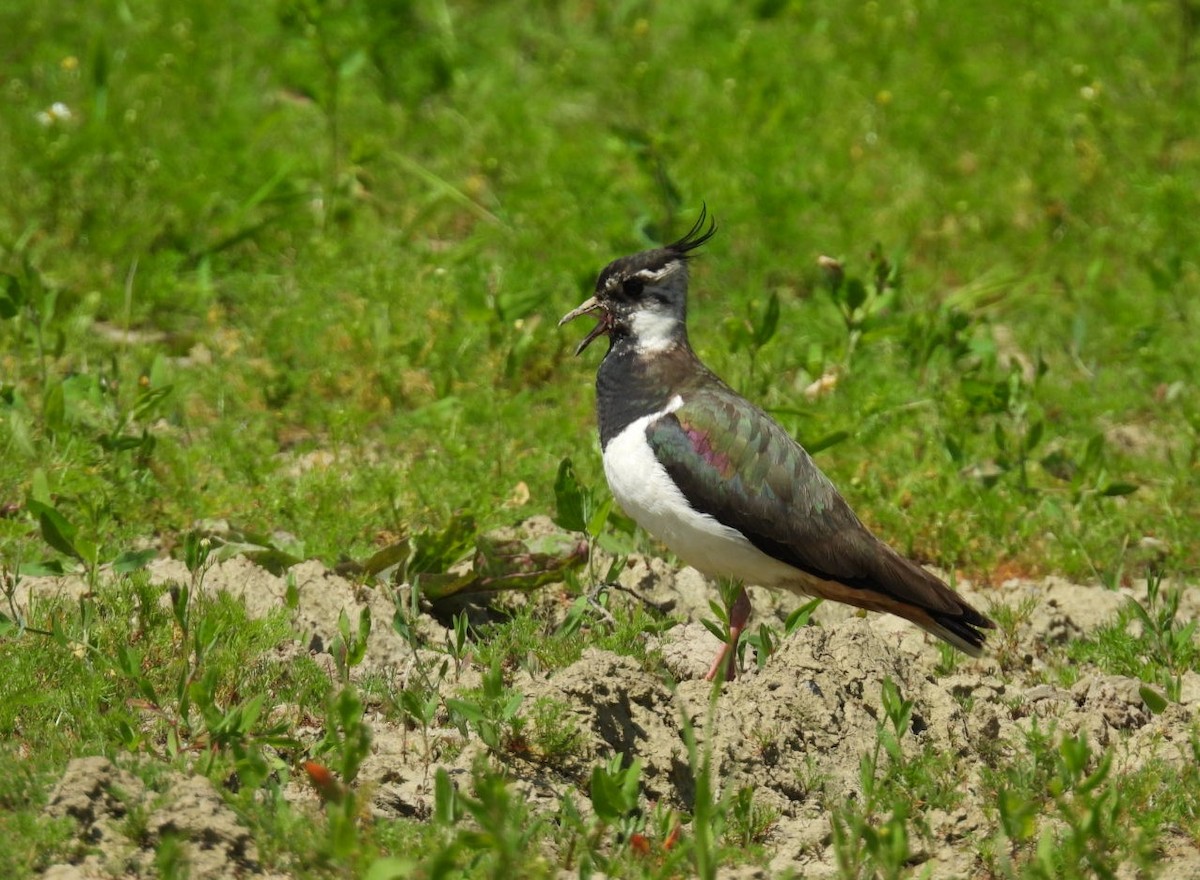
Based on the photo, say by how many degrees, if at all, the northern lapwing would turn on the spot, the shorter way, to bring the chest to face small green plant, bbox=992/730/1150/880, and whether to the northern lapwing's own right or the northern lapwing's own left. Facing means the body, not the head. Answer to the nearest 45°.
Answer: approximately 135° to the northern lapwing's own left

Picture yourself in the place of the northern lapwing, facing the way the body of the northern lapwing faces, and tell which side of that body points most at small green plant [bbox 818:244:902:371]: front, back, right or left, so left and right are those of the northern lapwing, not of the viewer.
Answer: right

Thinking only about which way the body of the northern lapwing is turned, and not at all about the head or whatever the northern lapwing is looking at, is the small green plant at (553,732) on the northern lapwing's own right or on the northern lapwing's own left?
on the northern lapwing's own left

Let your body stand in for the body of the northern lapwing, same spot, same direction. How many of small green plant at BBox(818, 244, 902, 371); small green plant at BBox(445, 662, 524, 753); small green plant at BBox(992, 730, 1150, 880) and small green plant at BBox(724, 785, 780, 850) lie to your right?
1

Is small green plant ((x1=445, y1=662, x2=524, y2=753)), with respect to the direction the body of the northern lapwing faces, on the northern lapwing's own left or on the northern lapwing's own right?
on the northern lapwing's own left

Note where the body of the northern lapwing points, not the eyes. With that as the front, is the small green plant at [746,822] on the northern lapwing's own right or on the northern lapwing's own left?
on the northern lapwing's own left

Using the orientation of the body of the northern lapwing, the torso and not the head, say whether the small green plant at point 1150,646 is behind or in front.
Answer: behind

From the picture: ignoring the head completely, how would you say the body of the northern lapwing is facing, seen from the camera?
to the viewer's left
